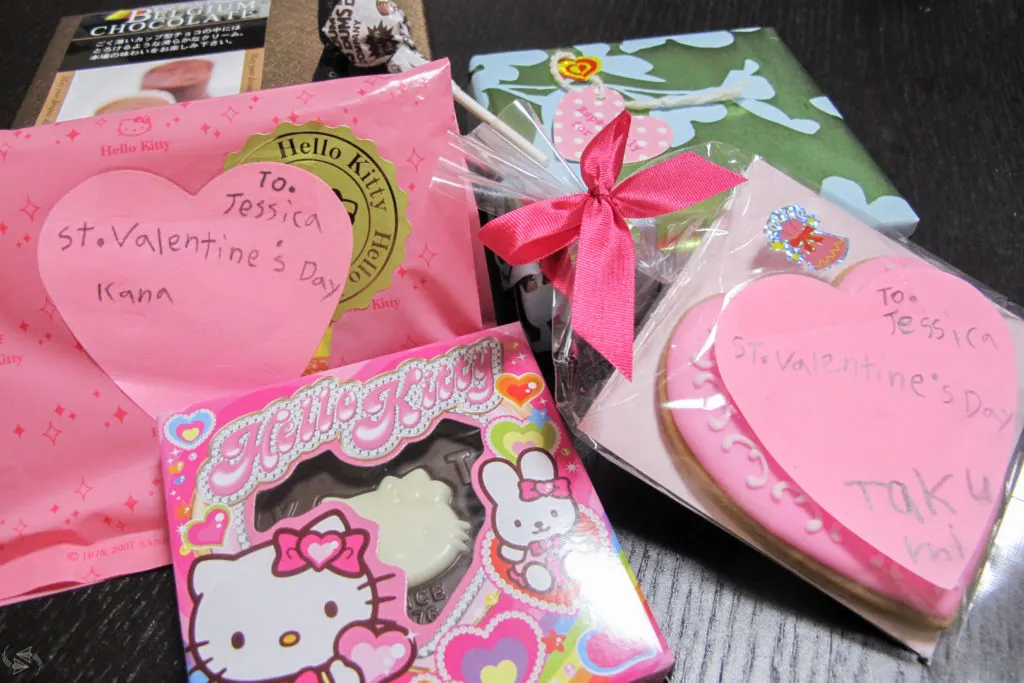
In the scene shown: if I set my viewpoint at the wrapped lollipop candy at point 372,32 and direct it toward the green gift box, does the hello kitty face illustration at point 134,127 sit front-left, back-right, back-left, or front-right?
back-right

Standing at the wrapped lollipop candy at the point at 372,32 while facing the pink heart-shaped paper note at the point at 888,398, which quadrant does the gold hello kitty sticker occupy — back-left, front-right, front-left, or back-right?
front-right

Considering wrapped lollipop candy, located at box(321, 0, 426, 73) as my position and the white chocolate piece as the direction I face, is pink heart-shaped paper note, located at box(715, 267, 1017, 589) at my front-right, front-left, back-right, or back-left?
front-left

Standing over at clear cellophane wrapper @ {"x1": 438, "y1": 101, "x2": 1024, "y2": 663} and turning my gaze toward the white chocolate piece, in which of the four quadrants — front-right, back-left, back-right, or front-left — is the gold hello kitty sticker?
front-right
